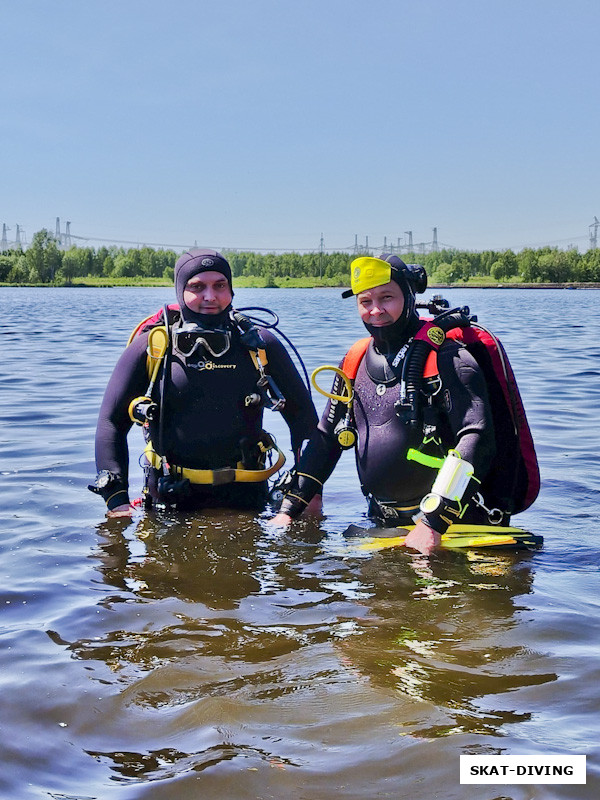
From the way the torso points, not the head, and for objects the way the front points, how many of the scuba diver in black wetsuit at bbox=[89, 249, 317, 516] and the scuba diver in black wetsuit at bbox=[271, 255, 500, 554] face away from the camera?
0

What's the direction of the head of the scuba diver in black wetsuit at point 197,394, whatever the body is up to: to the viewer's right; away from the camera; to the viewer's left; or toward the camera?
toward the camera

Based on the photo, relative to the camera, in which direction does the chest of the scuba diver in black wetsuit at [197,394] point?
toward the camera

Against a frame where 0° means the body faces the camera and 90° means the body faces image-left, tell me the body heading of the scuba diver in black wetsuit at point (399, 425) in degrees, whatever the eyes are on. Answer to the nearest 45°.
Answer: approximately 45°

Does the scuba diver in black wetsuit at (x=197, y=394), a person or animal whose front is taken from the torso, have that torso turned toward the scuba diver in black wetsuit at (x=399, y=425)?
no

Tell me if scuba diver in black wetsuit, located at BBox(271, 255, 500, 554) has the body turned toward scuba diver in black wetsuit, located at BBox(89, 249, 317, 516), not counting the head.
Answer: no
